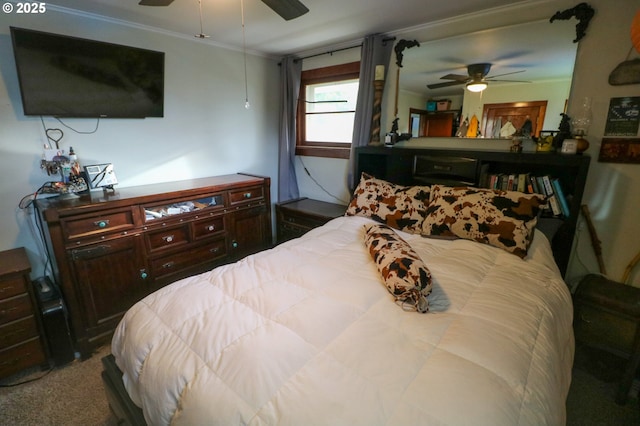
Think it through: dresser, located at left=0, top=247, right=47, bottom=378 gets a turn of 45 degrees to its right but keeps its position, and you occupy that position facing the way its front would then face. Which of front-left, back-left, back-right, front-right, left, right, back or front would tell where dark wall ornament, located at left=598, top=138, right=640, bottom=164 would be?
front-left

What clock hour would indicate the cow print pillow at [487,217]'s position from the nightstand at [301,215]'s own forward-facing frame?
The cow print pillow is roughly at 9 o'clock from the nightstand.

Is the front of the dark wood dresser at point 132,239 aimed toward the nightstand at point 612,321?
yes

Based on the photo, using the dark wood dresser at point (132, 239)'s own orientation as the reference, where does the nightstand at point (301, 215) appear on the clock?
The nightstand is roughly at 10 o'clock from the dark wood dresser.

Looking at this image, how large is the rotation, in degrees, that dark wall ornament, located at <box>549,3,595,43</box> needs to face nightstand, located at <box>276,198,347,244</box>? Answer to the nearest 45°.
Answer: approximately 45° to its right

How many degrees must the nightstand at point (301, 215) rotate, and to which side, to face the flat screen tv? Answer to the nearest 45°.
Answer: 0° — it already faces it

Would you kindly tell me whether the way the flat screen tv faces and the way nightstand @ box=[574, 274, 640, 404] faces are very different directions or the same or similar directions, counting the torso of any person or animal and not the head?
very different directions

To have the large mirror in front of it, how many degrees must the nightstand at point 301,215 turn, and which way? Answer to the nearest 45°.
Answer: approximately 90° to its left

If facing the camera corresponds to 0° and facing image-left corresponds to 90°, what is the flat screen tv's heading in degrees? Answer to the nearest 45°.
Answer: approximately 315°

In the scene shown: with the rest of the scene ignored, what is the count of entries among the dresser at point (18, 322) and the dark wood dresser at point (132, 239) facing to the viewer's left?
0

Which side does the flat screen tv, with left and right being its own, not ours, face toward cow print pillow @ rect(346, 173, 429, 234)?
front

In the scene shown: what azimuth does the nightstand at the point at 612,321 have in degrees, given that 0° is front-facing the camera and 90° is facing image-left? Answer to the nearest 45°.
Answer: approximately 45°

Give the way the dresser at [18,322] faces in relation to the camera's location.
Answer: facing the viewer and to the right of the viewer

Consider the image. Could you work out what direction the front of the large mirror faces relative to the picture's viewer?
facing the viewer and to the left of the viewer
